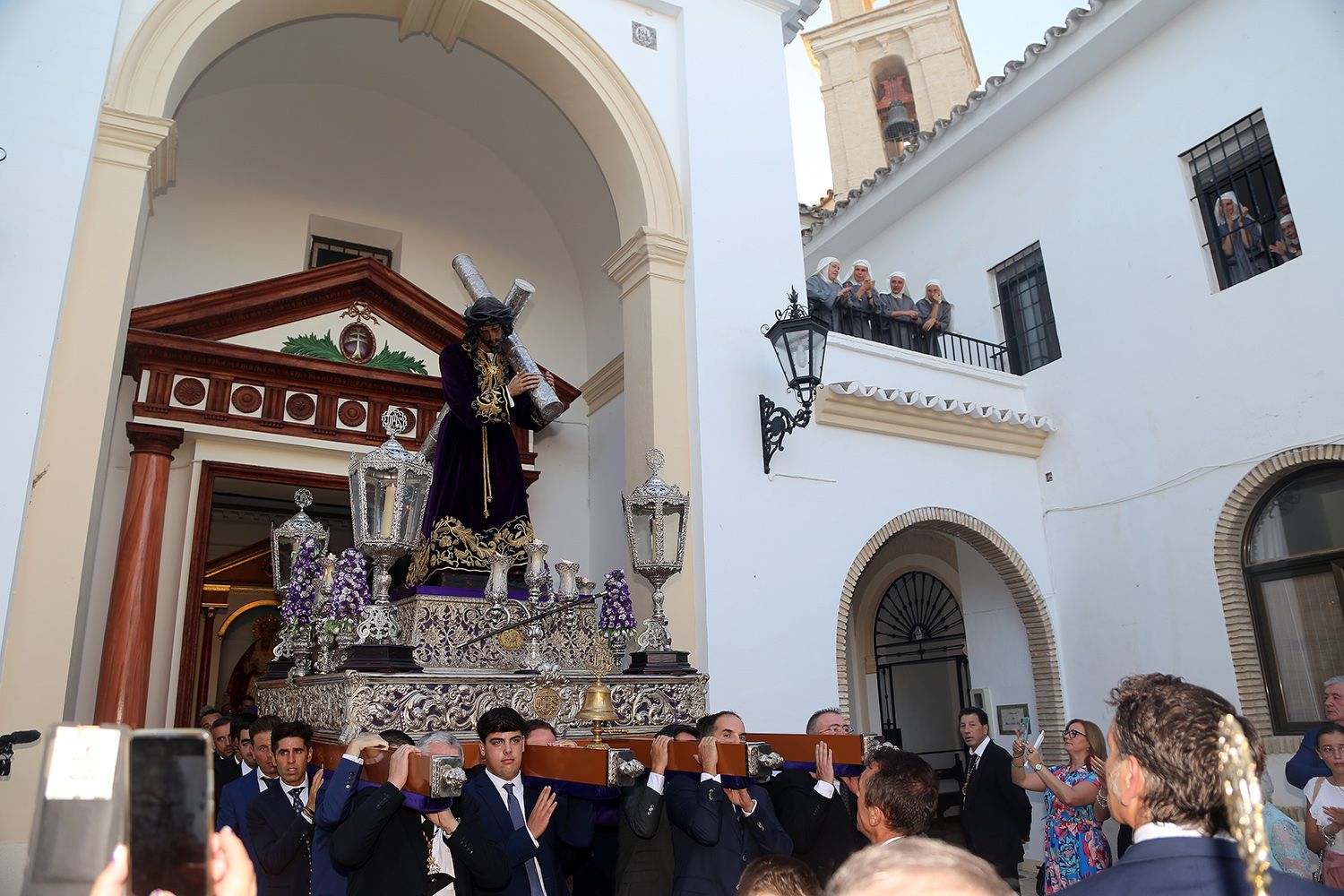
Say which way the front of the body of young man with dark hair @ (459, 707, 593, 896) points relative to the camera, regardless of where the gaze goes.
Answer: toward the camera

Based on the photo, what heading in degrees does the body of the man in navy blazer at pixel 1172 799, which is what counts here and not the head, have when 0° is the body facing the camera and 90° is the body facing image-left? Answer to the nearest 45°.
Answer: approximately 135°

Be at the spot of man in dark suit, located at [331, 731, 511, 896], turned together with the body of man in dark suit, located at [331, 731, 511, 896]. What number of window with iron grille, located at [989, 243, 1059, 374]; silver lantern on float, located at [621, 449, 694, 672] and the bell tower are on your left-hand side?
3

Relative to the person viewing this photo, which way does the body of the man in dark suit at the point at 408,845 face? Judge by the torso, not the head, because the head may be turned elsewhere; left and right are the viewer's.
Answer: facing the viewer and to the right of the viewer

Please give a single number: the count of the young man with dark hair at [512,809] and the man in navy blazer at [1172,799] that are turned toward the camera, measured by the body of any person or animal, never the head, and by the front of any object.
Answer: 1

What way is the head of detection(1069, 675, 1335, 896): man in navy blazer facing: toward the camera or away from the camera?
away from the camera

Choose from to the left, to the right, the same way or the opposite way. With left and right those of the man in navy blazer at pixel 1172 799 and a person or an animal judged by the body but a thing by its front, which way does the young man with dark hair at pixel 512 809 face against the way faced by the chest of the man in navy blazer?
the opposite way

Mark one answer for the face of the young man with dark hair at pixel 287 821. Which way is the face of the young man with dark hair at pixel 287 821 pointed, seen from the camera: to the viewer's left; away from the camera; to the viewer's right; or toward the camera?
toward the camera

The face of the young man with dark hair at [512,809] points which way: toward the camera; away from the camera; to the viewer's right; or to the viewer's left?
toward the camera

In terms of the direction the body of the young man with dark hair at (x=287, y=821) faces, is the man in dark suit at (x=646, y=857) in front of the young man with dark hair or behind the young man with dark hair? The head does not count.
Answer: in front

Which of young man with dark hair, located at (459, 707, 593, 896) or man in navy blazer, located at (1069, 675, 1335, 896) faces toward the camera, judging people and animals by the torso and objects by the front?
the young man with dark hair

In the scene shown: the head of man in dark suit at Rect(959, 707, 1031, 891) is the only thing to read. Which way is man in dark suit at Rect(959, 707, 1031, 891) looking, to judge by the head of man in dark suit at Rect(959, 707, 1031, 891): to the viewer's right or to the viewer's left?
to the viewer's left
